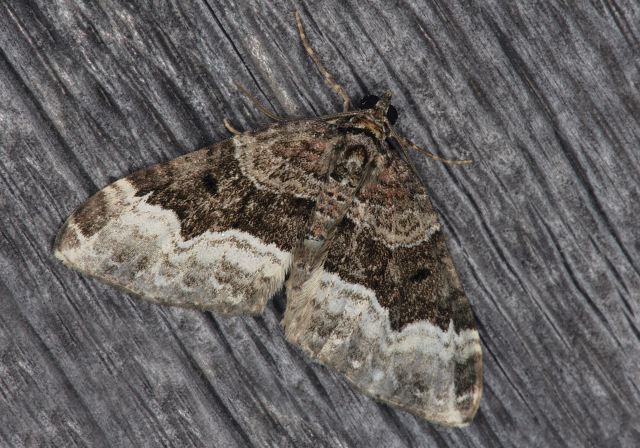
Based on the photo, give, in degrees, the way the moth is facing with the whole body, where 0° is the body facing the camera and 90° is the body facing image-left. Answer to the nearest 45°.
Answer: approximately 225°
